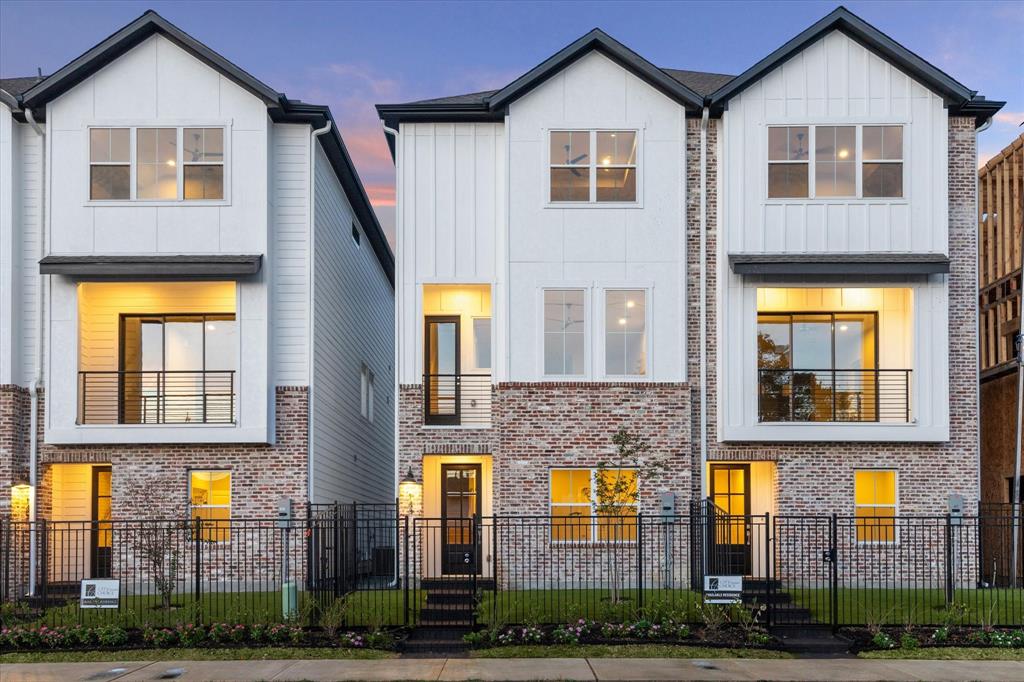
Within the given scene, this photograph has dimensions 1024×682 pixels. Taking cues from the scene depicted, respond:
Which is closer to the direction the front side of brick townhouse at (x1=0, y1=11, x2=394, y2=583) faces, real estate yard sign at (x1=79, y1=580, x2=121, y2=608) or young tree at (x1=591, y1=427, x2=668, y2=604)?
the real estate yard sign

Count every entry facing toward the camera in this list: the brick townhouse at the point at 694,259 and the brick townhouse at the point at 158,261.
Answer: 2

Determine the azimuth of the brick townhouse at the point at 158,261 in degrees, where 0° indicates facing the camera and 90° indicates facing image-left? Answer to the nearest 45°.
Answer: approximately 0°

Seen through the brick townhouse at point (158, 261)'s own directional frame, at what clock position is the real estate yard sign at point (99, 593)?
The real estate yard sign is roughly at 12 o'clock from the brick townhouse.

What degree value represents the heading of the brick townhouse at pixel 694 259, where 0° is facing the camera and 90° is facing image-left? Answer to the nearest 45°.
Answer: approximately 0°
